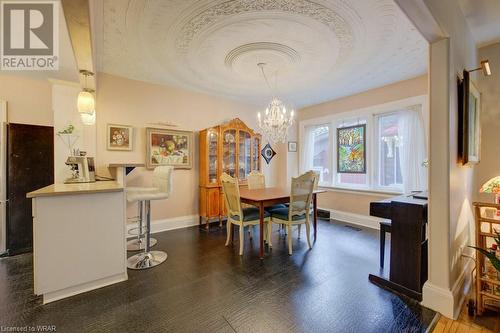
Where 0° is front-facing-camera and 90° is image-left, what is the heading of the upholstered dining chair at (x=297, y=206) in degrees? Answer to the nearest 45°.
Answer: approximately 135°

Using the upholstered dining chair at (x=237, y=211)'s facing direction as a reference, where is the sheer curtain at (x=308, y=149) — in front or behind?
in front

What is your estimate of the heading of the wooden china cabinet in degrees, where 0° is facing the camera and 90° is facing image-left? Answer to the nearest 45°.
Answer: approximately 315°

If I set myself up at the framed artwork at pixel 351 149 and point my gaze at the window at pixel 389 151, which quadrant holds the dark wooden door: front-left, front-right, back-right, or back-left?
back-right

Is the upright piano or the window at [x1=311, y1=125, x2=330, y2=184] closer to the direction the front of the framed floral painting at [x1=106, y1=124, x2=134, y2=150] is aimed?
the upright piano

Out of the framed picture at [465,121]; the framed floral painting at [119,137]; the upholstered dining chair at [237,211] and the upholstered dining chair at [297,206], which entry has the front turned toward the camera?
the framed floral painting

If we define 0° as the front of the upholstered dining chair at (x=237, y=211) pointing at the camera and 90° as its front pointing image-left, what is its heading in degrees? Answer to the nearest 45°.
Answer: approximately 225°

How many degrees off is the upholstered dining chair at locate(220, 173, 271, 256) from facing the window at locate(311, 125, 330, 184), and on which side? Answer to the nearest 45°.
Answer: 0° — it already faces it

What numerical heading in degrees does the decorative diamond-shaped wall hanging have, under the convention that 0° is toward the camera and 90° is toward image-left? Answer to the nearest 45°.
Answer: approximately 315°

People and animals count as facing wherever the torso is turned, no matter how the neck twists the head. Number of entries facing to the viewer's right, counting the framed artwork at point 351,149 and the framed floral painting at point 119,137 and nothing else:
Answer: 0

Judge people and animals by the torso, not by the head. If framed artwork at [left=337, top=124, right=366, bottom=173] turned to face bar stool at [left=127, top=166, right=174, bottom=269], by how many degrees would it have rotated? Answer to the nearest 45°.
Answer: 0° — it already faces it

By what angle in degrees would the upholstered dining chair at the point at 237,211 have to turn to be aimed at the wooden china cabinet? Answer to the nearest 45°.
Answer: approximately 45° to its left

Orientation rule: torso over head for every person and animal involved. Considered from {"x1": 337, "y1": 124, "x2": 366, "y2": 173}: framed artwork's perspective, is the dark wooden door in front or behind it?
in front
